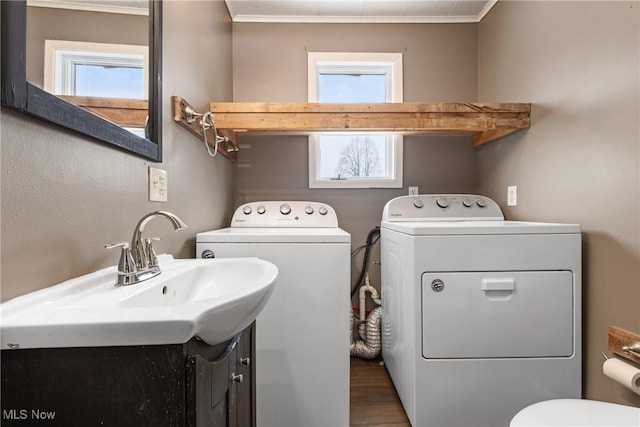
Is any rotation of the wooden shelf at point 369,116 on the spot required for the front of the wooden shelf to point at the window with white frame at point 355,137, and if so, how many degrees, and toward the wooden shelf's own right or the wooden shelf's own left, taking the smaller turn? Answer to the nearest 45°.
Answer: approximately 180°

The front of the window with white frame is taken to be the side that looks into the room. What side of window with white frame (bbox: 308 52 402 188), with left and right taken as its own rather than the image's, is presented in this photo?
front

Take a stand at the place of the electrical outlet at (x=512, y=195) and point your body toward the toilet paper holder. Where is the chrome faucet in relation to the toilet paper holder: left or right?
right

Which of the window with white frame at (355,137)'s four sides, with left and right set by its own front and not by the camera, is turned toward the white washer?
front

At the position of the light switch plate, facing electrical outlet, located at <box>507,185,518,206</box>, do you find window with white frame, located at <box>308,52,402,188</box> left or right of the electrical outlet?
left

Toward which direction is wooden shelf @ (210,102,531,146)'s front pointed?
toward the camera

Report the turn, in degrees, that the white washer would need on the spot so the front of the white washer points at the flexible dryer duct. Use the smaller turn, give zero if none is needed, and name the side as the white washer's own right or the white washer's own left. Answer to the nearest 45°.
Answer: approximately 135° to the white washer's own left

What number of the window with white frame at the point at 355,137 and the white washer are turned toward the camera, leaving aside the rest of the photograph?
2

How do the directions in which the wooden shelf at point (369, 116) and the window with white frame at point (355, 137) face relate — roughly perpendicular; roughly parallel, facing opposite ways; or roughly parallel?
roughly parallel

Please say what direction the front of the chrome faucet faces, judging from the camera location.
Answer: facing the viewer and to the right of the viewer

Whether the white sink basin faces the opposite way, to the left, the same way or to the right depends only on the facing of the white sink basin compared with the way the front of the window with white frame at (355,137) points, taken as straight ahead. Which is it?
to the left

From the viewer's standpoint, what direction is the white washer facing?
toward the camera
